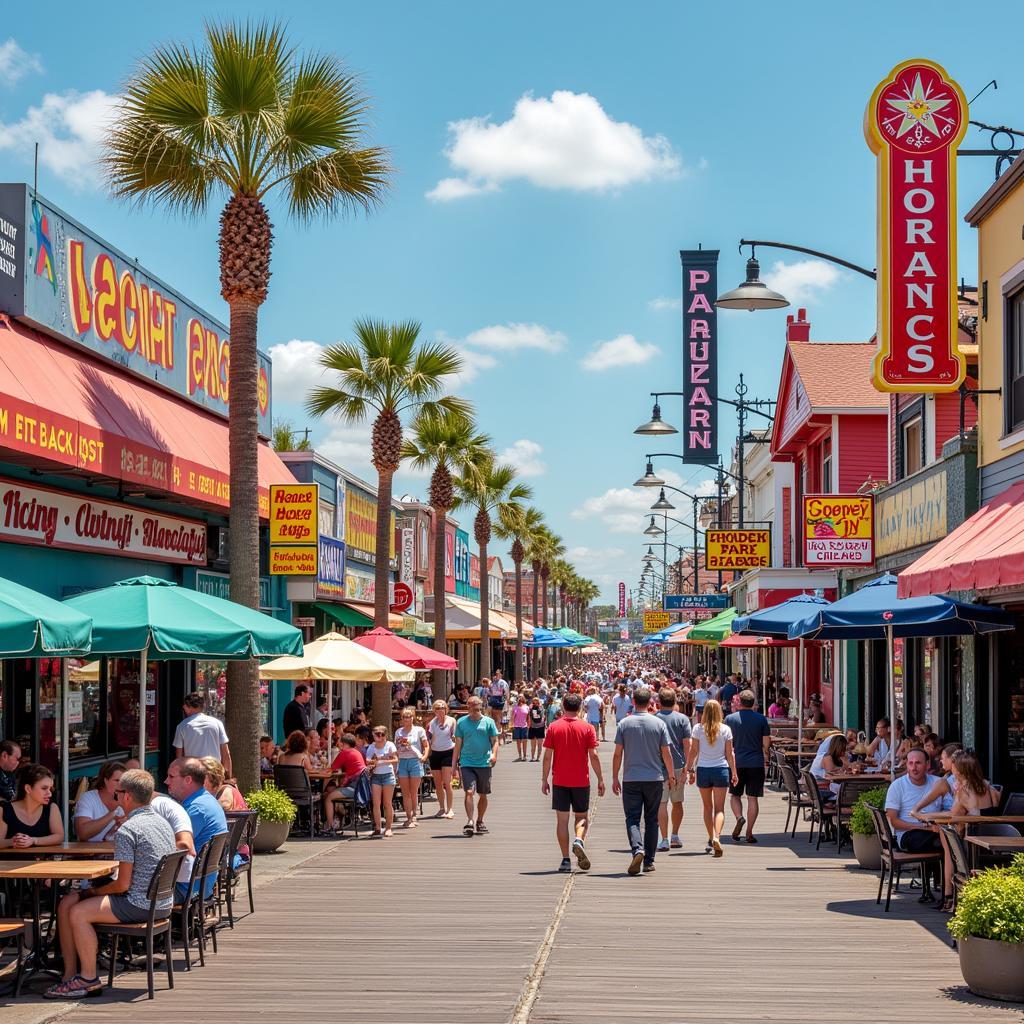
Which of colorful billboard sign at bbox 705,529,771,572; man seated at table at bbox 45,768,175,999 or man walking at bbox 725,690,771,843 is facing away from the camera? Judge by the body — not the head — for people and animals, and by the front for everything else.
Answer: the man walking

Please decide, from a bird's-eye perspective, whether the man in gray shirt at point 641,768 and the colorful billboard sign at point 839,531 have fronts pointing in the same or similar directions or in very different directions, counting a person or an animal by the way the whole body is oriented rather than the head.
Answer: very different directions

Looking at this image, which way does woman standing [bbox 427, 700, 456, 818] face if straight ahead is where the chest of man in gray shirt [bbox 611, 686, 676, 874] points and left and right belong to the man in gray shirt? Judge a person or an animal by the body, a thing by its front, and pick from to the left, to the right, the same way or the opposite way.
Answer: the opposite way

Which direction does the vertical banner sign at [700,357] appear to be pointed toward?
toward the camera

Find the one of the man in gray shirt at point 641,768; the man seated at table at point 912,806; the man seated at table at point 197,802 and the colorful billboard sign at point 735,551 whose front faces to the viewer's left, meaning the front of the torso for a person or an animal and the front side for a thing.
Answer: the man seated at table at point 197,802

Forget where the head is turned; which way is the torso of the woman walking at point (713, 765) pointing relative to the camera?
away from the camera

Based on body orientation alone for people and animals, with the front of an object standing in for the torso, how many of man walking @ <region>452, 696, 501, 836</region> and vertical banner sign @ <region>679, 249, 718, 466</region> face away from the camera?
0

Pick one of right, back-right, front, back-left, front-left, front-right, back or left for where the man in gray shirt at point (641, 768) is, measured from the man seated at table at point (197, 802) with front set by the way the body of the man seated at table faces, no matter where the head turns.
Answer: back-right

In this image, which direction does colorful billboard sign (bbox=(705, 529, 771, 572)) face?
toward the camera

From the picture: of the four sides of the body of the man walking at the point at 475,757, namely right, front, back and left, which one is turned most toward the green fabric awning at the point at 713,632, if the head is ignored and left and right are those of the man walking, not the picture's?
back

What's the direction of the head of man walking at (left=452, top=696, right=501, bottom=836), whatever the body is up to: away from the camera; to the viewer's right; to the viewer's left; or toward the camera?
toward the camera

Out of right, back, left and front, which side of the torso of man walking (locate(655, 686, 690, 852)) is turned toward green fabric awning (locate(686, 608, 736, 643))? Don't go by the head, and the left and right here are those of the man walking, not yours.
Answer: front

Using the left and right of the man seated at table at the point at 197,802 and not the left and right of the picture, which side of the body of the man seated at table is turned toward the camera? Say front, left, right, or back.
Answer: left

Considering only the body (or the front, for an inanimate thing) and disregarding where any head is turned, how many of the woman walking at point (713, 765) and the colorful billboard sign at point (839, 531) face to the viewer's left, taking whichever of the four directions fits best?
0

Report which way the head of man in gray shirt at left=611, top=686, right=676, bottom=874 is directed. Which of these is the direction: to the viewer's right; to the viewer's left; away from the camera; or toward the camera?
away from the camera

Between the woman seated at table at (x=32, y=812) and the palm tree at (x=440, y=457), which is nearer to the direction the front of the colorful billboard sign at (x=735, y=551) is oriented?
the woman seated at table
